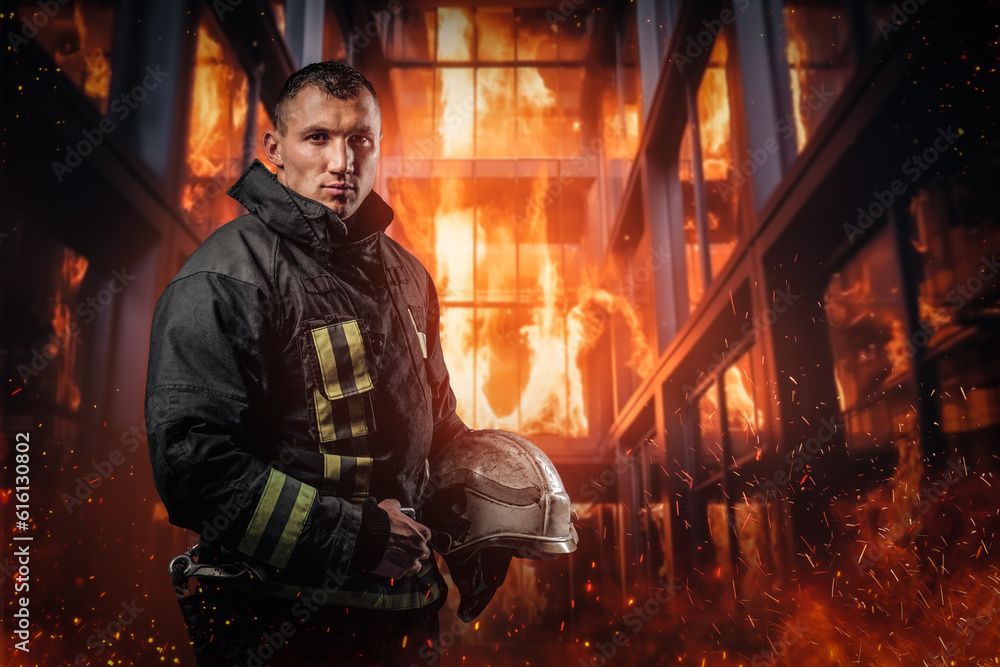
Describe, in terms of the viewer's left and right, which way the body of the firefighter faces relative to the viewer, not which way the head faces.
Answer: facing the viewer and to the right of the viewer
